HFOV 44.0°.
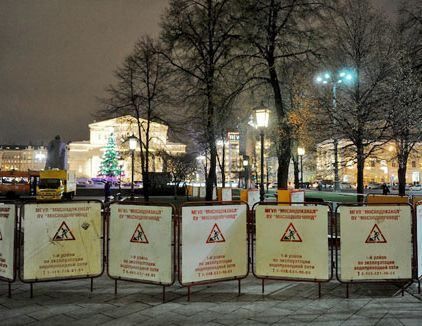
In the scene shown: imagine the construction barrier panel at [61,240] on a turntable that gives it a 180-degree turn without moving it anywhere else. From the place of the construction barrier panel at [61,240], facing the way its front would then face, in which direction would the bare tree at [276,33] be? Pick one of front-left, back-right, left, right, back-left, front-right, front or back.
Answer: front-right

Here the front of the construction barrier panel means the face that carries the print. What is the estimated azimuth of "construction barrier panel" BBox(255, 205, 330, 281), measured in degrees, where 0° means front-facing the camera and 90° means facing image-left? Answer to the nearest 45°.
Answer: approximately 0°

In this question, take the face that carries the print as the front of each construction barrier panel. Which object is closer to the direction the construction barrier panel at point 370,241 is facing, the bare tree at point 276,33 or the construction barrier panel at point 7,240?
the construction barrier panel

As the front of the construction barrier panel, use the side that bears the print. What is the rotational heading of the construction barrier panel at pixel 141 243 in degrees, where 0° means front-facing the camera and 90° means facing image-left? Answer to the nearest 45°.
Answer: approximately 0°

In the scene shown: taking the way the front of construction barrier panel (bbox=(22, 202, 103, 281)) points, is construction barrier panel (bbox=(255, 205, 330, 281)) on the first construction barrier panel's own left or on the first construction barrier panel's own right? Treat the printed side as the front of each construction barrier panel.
on the first construction barrier panel's own left

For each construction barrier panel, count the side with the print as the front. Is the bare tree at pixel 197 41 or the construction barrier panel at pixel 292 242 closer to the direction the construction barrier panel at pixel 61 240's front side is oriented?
the construction barrier panel

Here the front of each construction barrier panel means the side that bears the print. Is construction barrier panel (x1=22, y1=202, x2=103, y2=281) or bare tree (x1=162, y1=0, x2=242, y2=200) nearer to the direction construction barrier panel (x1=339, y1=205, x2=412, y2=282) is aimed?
the construction barrier panel

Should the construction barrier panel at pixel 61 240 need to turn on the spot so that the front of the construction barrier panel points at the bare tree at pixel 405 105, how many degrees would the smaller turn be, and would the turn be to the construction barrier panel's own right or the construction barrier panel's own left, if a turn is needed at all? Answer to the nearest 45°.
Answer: approximately 135° to the construction barrier panel's own left

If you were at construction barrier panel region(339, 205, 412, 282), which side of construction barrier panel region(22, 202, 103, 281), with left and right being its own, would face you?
left

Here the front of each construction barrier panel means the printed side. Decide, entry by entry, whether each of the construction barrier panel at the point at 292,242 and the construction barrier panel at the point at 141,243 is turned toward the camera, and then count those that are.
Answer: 2

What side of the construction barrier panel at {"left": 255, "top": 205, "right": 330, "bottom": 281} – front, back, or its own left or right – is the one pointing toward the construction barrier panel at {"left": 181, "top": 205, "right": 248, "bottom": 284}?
right
